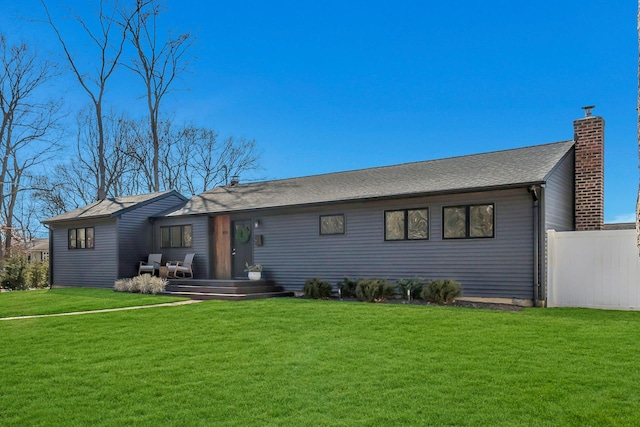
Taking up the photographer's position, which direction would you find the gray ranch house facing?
facing the viewer and to the left of the viewer

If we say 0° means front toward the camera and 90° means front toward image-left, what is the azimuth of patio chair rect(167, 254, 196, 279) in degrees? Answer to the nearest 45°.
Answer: approximately 45°

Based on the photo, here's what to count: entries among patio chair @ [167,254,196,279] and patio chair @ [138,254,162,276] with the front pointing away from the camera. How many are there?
0

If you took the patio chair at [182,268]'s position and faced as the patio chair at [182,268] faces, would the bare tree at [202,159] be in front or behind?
behind

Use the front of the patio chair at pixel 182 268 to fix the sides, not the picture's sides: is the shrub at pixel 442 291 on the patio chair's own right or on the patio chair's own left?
on the patio chair's own left

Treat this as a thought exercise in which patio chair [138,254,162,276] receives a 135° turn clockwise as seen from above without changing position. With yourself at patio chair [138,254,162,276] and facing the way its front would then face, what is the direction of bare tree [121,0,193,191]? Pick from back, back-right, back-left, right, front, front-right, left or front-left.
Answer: front

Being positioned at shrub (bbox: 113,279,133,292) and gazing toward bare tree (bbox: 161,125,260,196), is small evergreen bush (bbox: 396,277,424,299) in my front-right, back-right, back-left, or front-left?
back-right

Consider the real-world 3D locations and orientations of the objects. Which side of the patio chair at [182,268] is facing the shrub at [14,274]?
right
